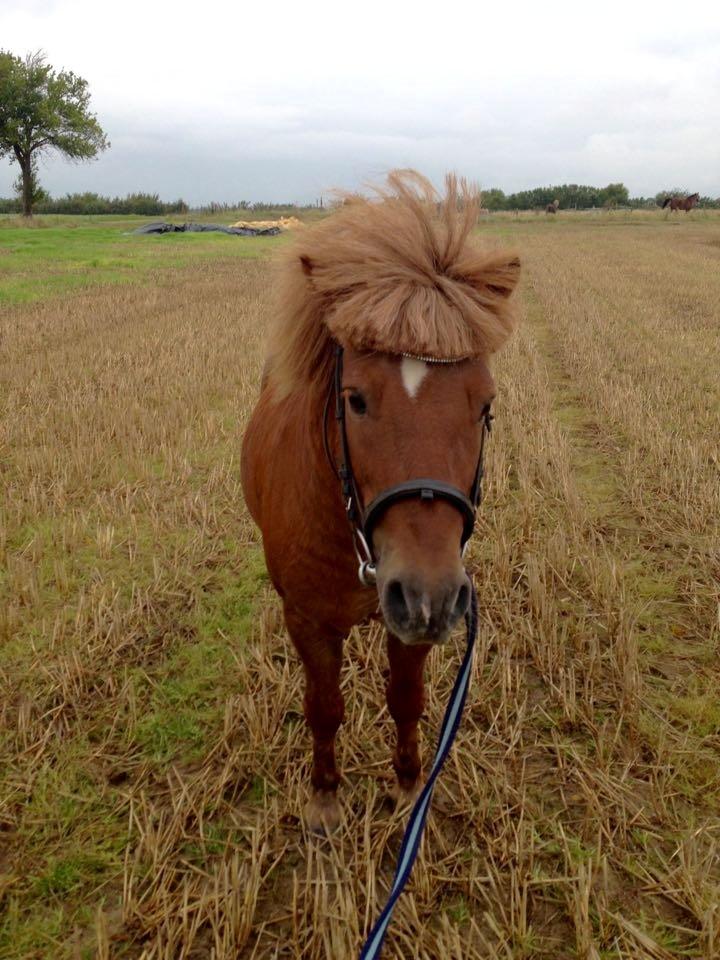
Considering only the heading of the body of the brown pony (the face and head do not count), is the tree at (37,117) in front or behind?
behind

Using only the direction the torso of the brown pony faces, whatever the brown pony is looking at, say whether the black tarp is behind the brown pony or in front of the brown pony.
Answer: behind

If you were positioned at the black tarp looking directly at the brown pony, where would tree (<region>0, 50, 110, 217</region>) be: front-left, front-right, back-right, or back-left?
back-right

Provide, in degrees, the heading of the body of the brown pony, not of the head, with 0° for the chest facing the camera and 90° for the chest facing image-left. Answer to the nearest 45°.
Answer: approximately 0°
